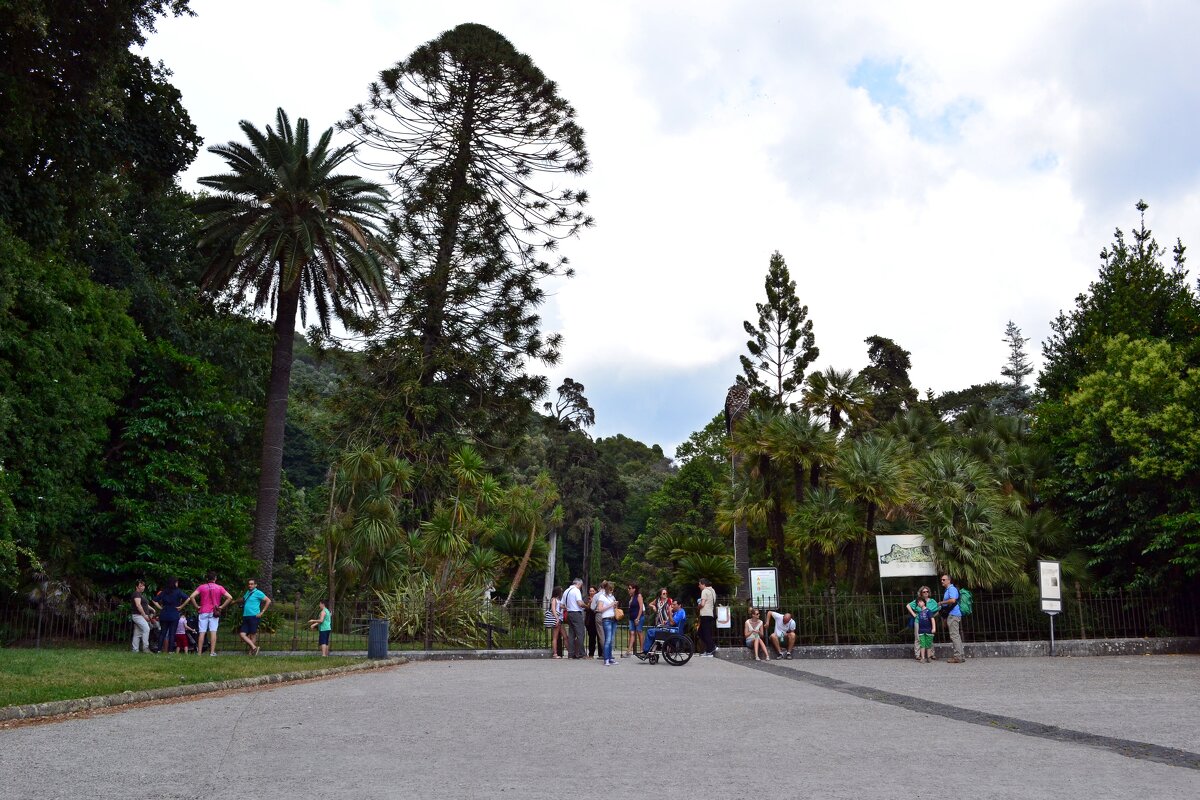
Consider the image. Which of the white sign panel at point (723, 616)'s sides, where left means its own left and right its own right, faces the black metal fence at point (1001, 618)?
left

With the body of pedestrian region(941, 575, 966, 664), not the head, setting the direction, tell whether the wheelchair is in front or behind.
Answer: in front

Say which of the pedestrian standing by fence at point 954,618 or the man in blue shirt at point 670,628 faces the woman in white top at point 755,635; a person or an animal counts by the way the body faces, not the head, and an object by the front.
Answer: the pedestrian standing by fence

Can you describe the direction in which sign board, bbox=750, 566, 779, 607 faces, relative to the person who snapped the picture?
facing the viewer

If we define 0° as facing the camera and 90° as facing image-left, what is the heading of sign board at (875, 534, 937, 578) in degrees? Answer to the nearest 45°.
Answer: approximately 0°

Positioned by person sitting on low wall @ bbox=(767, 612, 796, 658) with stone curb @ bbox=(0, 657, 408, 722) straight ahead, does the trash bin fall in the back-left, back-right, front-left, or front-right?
front-right

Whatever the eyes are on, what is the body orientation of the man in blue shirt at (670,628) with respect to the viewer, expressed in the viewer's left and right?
facing to the left of the viewer

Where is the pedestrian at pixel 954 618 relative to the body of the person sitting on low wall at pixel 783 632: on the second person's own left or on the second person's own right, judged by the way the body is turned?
on the second person's own left

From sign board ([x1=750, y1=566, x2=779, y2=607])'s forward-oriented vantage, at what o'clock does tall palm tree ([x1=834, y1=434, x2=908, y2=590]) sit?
The tall palm tree is roughly at 8 o'clock from the sign board.

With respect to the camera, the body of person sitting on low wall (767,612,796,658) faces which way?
toward the camera

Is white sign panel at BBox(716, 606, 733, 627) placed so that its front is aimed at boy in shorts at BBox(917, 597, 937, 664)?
no

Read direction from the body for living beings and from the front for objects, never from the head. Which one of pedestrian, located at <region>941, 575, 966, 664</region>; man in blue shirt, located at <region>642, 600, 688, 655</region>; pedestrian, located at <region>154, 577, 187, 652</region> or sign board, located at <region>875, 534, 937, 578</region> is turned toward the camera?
the sign board

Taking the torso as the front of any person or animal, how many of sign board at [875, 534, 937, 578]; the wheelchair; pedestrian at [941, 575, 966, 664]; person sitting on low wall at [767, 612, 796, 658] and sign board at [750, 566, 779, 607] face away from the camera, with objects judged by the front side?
0

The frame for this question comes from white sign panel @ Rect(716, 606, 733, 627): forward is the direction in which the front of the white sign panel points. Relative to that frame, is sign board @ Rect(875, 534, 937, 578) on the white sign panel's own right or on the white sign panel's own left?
on the white sign panel's own left

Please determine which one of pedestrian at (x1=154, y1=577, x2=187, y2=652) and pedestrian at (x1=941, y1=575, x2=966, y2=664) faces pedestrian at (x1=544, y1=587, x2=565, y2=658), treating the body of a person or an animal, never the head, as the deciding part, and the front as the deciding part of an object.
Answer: pedestrian at (x1=941, y1=575, x2=966, y2=664)

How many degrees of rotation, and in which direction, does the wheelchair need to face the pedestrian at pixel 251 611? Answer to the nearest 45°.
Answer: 0° — it already faces them

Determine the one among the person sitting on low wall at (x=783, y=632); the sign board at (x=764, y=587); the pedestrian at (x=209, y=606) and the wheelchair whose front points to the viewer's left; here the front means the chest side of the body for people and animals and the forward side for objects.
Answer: the wheelchair
